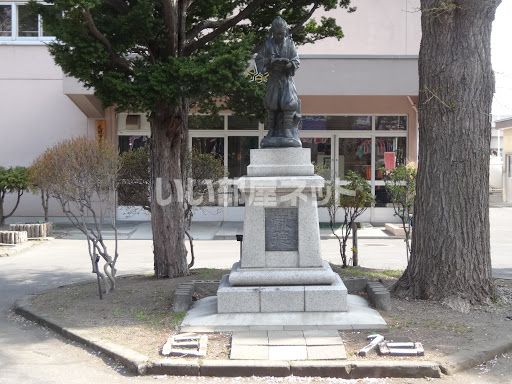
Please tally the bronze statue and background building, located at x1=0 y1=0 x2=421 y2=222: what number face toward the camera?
2

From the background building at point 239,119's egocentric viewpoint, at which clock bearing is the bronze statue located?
The bronze statue is roughly at 12 o'clock from the background building.

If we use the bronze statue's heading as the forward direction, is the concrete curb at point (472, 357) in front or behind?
in front

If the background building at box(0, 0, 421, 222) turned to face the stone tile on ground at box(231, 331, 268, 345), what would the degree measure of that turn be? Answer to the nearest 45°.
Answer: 0° — it already faces it

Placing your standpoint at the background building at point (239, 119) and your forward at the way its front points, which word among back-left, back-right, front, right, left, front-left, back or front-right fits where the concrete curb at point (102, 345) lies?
front

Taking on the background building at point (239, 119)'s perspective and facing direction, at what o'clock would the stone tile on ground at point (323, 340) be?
The stone tile on ground is roughly at 12 o'clock from the background building.

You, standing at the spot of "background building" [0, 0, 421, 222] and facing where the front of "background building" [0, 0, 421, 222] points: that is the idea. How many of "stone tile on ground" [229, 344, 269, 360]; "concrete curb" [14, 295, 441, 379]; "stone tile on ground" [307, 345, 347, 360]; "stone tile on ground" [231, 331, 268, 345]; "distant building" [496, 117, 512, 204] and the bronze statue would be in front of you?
5

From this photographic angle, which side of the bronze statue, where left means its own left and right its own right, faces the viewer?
front

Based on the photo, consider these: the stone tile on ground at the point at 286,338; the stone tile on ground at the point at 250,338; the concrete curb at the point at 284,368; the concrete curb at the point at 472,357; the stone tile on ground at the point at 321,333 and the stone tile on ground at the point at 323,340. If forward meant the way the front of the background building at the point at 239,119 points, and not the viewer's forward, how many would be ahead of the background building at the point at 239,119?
6

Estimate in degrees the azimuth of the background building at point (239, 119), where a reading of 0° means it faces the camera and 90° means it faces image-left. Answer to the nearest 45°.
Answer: approximately 0°

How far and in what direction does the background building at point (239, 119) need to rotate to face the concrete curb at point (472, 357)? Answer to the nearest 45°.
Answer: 0° — it already faces it

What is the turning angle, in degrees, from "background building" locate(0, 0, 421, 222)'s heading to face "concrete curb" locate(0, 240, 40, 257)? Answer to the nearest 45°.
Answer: approximately 45° to its right

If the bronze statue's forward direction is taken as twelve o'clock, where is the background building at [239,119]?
The background building is roughly at 6 o'clock from the bronze statue.

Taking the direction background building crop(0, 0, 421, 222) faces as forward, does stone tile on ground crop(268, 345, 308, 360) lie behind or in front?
in front

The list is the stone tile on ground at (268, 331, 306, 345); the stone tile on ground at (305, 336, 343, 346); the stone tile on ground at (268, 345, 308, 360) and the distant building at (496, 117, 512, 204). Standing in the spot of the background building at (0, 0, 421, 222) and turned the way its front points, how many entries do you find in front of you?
3

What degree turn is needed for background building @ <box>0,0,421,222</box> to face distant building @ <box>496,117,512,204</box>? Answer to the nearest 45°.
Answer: approximately 135° to its left
